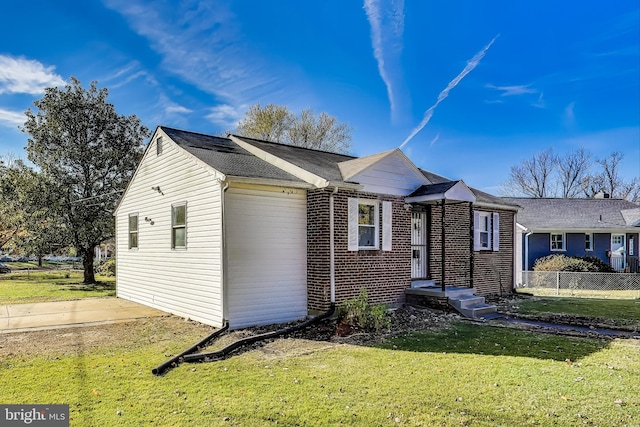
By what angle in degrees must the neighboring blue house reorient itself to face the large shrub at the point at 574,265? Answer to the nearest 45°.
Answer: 0° — it already faces it

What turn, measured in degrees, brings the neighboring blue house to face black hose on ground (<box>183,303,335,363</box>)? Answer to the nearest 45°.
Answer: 0° — it already faces it

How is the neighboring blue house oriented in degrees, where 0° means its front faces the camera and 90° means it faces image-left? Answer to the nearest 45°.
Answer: approximately 0°

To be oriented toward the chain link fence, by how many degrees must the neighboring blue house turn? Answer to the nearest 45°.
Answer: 0° — it already faces it

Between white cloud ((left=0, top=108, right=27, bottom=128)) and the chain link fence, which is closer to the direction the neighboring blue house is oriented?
the chain link fence

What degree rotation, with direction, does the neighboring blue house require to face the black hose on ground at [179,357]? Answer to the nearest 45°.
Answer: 0° — it already faces it
